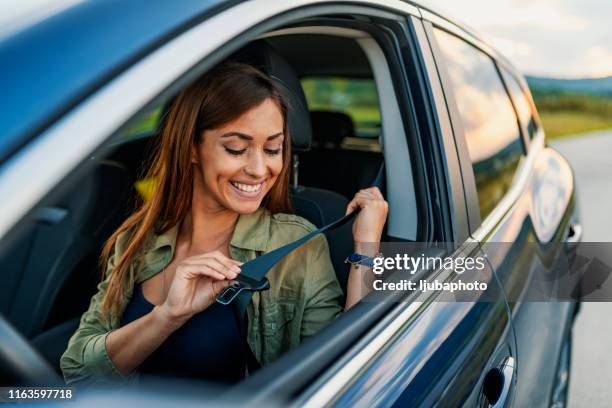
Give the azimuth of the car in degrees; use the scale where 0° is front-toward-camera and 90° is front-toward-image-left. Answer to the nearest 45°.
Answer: approximately 45°

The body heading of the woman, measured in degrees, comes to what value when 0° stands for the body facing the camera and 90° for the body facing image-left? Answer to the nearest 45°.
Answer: approximately 0°
